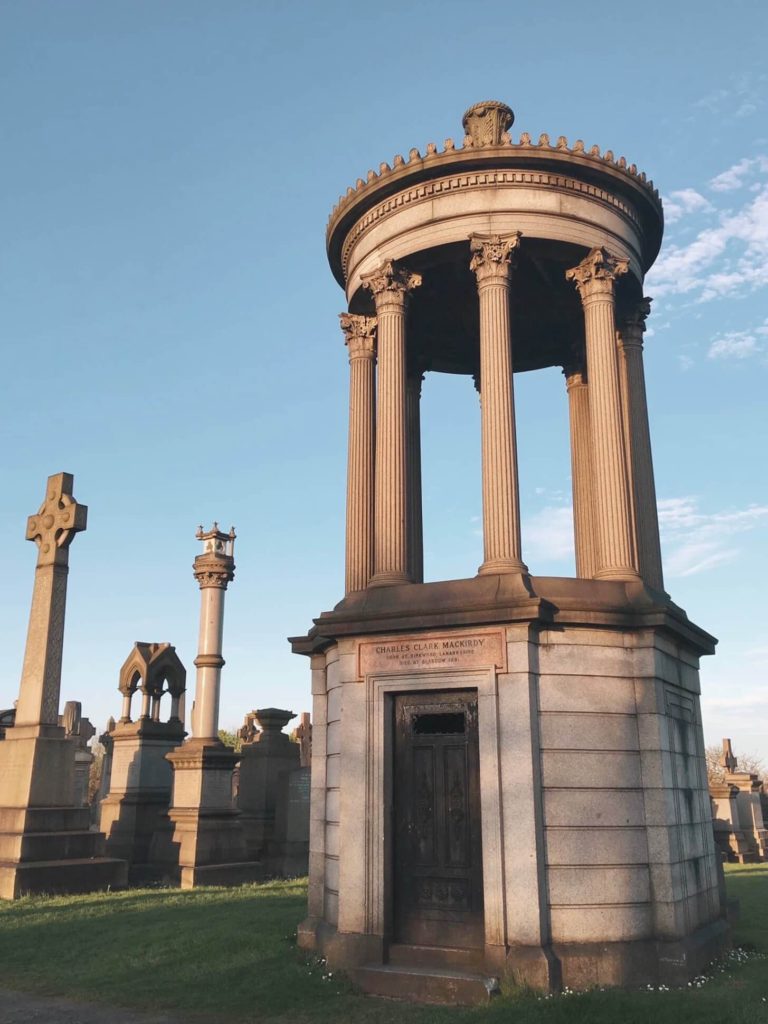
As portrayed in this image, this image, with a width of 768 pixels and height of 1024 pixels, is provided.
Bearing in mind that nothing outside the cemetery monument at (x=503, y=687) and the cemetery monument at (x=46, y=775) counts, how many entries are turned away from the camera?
0

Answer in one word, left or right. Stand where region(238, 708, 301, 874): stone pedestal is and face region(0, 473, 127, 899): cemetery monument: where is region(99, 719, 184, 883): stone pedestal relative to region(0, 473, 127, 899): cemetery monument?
right

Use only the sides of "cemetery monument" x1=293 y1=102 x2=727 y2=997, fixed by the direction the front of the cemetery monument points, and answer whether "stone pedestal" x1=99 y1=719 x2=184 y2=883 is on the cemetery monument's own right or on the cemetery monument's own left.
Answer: on the cemetery monument's own right

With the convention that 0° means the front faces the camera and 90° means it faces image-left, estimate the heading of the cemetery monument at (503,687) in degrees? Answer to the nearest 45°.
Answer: approximately 45°

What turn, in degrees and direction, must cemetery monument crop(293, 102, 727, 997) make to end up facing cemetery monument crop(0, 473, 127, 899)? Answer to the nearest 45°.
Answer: approximately 90° to its right

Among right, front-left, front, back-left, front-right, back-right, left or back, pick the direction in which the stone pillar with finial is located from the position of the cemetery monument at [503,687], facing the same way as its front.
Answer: right

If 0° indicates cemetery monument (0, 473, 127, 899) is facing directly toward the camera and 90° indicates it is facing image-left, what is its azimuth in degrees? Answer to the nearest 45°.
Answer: approximately 45°

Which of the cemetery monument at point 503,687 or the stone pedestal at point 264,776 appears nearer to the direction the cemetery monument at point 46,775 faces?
the cemetery monument

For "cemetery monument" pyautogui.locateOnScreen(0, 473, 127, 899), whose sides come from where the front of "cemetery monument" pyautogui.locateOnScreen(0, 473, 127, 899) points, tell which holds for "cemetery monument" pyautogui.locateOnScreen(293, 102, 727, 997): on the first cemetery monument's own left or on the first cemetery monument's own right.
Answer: on the first cemetery monument's own left

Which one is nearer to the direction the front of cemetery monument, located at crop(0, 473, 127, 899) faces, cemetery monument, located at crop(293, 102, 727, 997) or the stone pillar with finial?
the cemetery monument
